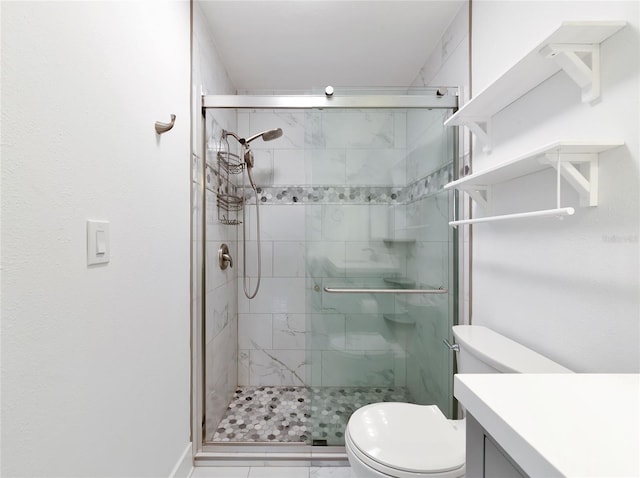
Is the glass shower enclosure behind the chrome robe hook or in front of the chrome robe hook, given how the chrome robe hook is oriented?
in front

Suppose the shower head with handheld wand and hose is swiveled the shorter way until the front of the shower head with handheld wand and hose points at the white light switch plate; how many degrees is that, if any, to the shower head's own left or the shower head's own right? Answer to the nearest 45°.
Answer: approximately 90° to the shower head's own right

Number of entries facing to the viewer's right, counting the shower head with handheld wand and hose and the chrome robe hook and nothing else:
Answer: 2

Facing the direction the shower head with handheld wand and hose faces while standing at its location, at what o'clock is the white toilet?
The white toilet is roughly at 2 o'clock from the shower head with handheld wand and hose.

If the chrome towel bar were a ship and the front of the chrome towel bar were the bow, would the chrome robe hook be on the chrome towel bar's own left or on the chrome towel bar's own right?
on the chrome towel bar's own right

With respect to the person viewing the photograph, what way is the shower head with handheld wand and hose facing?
facing to the right of the viewer

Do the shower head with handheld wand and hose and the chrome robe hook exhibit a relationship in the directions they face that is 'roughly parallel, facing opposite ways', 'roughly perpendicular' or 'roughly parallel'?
roughly parallel

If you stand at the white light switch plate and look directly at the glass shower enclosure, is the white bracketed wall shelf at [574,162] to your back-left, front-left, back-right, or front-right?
front-right

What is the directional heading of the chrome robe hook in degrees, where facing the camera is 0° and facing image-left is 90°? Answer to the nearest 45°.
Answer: approximately 270°

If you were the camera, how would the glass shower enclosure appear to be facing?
facing the viewer

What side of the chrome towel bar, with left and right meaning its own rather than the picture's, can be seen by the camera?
front

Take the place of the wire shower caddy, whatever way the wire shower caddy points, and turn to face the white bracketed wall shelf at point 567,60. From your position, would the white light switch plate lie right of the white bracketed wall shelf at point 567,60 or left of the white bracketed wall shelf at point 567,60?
right
